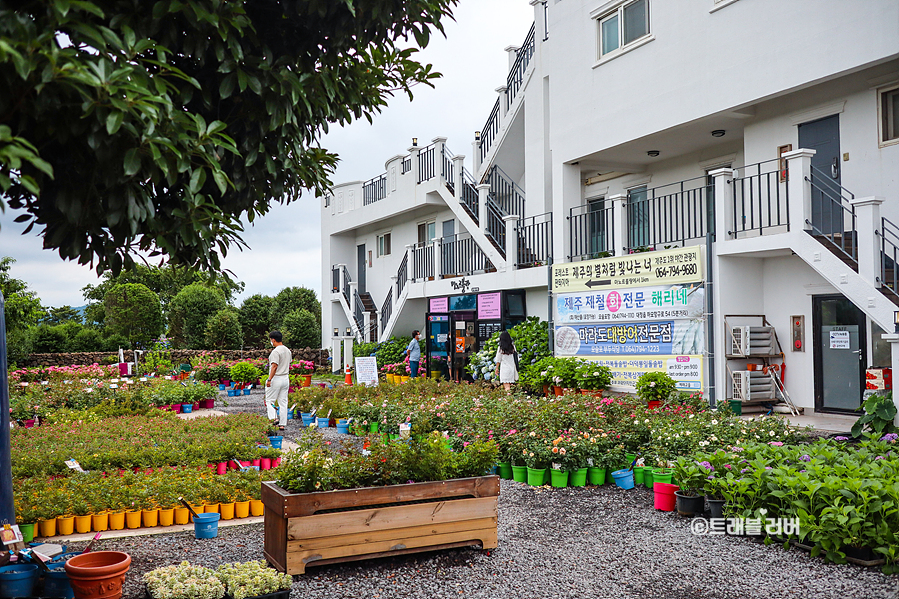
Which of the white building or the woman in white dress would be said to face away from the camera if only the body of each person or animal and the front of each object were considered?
the woman in white dress

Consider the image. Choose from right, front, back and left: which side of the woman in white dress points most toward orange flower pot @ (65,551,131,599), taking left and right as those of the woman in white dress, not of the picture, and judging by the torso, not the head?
back

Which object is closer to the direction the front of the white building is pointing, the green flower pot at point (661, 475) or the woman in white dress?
the green flower pot

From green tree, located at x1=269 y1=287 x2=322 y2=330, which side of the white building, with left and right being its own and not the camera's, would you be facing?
right

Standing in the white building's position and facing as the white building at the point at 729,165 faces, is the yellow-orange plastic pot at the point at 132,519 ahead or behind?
ahead

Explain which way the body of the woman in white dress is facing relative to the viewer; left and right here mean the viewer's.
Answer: facing away from the viewer

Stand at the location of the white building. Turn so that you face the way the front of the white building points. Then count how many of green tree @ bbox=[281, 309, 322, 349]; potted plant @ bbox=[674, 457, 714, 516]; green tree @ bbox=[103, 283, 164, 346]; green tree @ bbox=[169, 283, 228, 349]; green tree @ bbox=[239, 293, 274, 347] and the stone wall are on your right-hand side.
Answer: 5

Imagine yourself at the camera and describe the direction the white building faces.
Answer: facing the viewer and to the left of the viewer

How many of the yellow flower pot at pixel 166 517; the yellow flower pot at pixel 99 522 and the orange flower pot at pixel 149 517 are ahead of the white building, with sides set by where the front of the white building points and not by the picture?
3

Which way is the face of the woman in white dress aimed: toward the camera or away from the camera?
away from the camera
